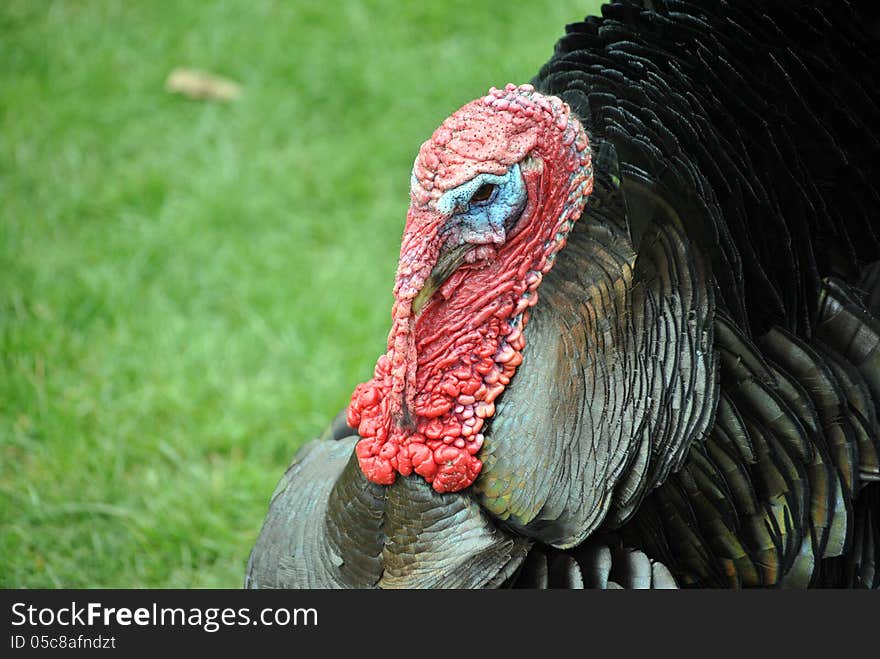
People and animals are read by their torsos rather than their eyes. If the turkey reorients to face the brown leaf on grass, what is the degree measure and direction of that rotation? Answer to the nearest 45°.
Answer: approximately 90° to its right

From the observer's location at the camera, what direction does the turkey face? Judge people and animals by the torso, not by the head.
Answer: facing the viewer and to the left of the viewer
